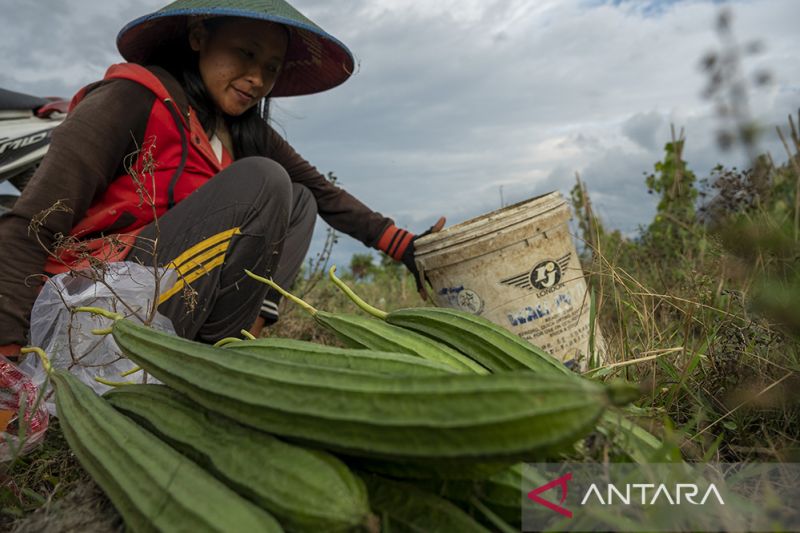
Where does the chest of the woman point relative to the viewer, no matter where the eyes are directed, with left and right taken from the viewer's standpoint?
facing the viewer and to the right of the viewer

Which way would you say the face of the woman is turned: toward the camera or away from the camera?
toward the camera

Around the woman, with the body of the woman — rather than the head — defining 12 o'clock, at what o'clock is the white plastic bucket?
The white plastic bucket is roughly at 11 o'clock from the woman.
